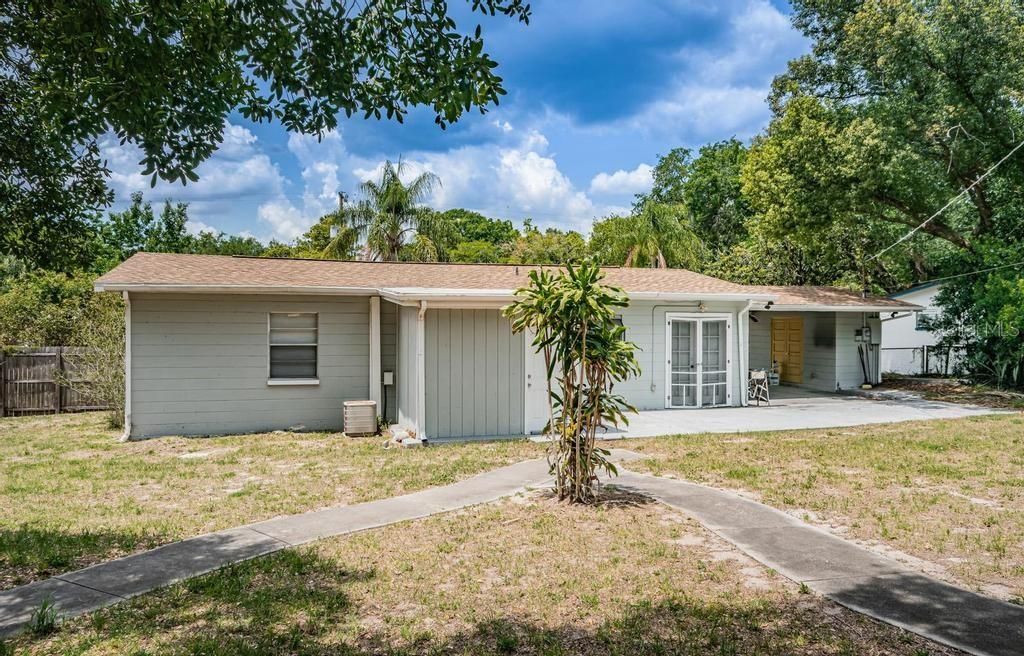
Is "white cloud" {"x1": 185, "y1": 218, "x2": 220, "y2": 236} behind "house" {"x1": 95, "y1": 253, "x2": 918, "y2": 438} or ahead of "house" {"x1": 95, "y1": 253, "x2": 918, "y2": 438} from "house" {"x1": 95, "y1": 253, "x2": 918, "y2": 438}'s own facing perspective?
behind

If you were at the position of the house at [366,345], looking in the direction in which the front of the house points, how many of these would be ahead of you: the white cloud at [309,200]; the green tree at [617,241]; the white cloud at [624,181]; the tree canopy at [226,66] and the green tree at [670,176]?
1

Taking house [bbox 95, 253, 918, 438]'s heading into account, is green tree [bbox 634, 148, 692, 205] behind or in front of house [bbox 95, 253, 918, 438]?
behind

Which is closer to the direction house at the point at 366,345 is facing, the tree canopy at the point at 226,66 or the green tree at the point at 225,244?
the tree canopy

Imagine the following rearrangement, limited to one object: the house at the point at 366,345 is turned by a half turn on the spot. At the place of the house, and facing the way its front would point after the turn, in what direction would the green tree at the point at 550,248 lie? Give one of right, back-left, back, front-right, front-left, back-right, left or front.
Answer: front

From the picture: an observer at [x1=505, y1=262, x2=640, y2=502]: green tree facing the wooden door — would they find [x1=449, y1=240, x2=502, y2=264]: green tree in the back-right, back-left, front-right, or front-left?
front-left

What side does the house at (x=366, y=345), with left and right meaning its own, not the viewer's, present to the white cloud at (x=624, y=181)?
back

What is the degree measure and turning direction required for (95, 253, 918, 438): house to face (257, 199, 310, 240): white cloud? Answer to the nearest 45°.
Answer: approximately 180°

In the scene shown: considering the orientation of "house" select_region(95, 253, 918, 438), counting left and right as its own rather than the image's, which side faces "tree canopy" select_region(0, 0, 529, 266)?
front

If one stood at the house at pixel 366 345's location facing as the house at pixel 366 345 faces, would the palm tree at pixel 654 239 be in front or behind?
behind

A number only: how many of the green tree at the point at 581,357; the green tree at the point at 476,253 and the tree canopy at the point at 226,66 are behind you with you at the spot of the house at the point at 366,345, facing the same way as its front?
1

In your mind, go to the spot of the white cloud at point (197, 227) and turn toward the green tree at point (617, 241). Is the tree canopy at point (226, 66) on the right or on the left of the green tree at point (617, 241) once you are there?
right

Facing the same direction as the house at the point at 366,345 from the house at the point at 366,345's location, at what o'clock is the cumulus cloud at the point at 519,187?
The cumulus cloud is roughly at 6 o'clock from the house.

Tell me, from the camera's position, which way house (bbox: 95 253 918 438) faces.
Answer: facing the viewer
